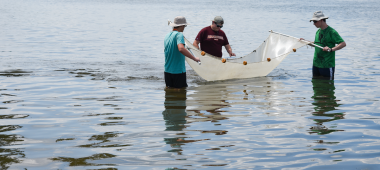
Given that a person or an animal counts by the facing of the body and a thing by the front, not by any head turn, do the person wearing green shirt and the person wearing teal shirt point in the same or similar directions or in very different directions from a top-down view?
very different directions

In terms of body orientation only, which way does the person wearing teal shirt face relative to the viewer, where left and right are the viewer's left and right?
facing away from the viewer and to the right of the viewer

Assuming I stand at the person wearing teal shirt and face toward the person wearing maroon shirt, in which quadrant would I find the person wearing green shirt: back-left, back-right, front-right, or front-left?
front-right

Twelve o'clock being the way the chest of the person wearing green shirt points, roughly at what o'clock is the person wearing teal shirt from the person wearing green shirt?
The person wearing teal shirt is roughly at 12 o'clock from the person wearing green shirt.

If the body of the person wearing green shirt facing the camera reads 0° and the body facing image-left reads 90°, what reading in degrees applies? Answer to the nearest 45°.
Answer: approximately 45°

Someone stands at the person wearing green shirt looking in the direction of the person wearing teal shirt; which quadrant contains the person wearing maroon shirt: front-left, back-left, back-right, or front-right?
front-right

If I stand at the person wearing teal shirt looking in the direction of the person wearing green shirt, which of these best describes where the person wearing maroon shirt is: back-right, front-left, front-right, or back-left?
front-left
